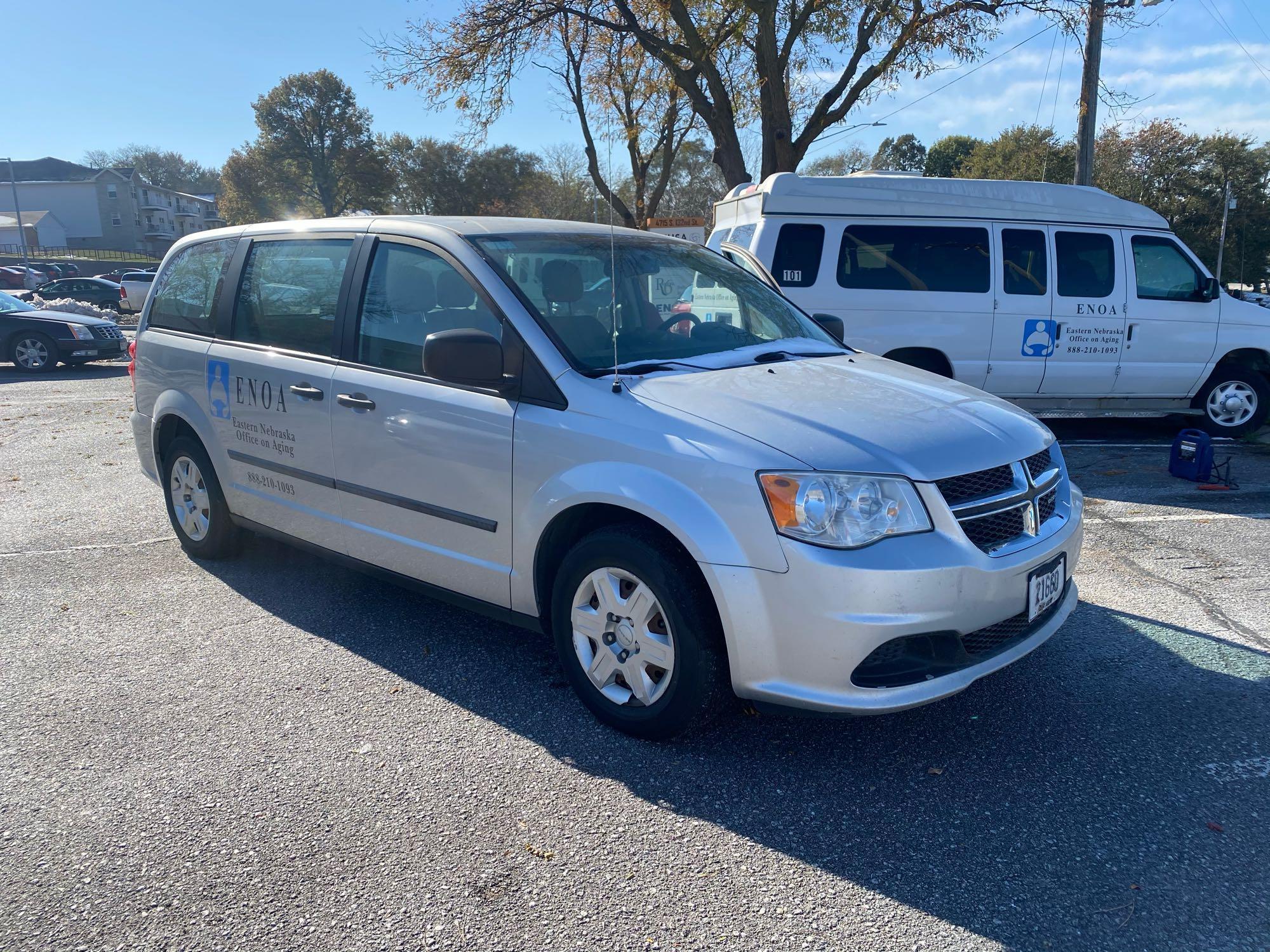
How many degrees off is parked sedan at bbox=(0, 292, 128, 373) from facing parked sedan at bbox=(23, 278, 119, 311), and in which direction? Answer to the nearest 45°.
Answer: approximately 135° to its left

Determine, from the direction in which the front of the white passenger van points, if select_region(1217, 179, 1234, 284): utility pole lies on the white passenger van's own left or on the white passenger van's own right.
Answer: on the white passenger van's own left

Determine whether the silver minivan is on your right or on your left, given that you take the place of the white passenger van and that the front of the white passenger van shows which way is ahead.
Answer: on your right

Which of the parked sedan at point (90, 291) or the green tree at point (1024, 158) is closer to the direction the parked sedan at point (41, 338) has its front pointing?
the green tree

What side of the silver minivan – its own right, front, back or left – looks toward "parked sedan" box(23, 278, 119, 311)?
back

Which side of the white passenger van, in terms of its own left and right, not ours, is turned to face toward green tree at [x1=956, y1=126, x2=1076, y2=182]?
left

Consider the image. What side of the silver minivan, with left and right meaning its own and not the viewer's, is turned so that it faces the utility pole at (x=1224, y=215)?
left

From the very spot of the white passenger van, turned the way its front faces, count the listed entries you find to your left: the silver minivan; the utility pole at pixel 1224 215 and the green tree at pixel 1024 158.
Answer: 2

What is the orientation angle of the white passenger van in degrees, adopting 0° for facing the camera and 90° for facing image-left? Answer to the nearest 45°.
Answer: approximately 270°

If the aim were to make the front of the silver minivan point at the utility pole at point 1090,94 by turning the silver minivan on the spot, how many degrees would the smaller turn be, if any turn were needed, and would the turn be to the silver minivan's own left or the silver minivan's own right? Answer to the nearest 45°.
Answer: approximately 90° to the silver minivan's own left
